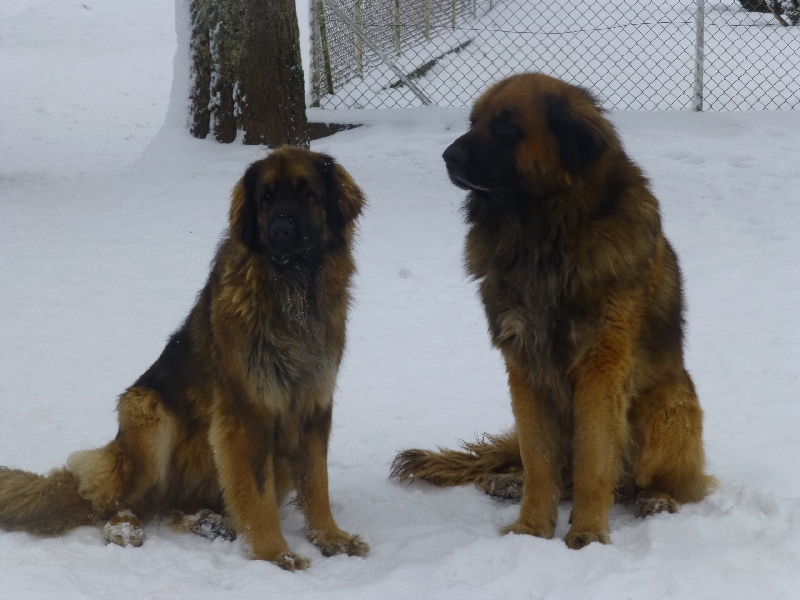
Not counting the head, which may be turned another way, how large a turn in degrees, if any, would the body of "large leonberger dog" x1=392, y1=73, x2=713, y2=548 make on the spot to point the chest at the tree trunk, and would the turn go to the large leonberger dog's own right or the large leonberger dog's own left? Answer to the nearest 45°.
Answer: approximately 90° to the large leonberger dog's own right

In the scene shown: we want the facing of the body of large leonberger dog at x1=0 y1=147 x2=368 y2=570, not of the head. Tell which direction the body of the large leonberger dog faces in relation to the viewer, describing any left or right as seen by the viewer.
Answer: facing the viewer and to the right of the viewer

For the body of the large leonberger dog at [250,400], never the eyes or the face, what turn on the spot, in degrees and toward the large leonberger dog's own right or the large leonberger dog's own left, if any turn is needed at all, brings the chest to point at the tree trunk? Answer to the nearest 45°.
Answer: approximately 135° to the large leonberger dog's own left

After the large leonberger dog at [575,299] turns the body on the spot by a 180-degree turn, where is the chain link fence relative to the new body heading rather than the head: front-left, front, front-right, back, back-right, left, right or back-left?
front-left

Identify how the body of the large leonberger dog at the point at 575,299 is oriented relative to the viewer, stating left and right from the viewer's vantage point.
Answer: facing the viewer and to the left of the viewer

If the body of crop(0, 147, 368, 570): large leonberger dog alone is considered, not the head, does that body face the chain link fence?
no
